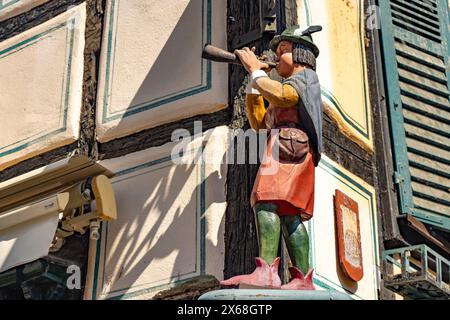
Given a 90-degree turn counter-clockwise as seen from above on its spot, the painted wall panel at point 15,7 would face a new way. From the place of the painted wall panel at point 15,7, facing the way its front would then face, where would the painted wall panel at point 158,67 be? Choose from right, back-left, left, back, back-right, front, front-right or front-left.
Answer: front

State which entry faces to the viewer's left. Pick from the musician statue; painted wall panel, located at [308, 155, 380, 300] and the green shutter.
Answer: the musician statue

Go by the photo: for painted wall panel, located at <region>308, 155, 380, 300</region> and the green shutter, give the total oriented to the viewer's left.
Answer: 0

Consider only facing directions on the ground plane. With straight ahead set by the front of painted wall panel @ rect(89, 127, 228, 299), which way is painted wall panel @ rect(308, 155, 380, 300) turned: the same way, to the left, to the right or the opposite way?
to the left

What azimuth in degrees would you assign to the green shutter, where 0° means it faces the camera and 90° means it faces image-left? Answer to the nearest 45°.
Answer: approximately 315°

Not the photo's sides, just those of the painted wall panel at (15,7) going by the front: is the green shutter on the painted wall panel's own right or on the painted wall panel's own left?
on the painted wall panel's own left

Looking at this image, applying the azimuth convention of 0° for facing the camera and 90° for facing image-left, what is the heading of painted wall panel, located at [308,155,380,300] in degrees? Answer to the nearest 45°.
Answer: approximately 315°

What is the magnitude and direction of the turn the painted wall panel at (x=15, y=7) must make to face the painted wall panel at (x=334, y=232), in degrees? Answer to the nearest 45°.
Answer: approximately 90° to its left

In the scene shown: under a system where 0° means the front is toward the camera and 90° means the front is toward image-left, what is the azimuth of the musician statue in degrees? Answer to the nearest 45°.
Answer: approximately 90°
